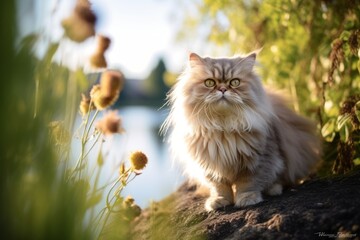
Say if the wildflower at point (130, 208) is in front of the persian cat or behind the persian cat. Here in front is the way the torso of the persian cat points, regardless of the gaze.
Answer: in front

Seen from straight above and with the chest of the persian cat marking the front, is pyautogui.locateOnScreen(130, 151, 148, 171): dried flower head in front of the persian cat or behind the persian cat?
in front

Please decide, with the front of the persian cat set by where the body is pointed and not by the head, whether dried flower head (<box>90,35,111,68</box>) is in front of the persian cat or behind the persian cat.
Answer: in front

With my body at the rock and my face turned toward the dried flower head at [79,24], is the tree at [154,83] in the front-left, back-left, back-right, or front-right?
back-right

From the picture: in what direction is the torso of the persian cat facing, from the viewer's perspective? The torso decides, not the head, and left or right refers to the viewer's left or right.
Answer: facing the viewer and to the left of the viewer

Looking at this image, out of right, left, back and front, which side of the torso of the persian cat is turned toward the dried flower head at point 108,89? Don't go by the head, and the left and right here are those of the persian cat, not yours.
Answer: front

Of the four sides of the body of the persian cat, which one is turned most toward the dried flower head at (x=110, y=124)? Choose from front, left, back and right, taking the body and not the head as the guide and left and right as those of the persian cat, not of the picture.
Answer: front

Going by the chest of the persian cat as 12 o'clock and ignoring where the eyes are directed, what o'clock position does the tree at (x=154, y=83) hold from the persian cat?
The tree is roughly at 4 o'clock from the persian cat.
